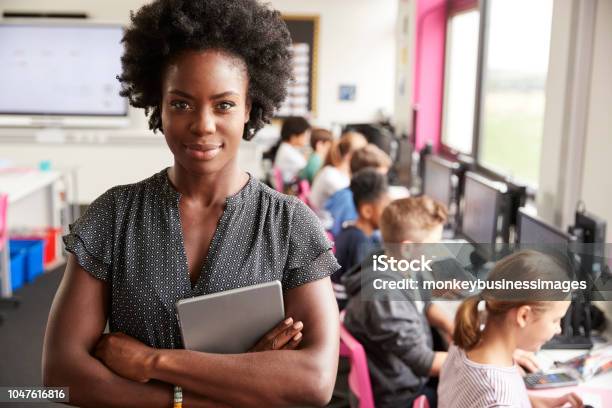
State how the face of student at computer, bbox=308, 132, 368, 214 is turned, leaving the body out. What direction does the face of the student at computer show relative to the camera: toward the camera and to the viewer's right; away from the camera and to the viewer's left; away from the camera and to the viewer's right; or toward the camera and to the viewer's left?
away from the camera and to the viewer's right

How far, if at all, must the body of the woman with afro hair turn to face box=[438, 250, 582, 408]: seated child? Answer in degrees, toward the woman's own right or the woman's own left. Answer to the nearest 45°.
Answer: approximately 90° to the woman's own left

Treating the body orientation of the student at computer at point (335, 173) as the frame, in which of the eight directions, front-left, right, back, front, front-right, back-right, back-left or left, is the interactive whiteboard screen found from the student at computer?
back-left

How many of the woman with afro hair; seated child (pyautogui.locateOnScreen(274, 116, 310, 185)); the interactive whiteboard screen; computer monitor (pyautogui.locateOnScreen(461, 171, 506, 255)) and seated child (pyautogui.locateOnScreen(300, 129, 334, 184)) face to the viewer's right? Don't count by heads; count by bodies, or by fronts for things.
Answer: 2

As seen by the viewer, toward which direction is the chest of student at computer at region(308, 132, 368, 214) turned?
to the viewer's right

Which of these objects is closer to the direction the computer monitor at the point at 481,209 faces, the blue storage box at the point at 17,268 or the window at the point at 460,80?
the blue storage box

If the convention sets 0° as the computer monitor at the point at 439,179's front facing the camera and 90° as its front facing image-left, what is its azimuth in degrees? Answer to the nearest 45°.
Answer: approximately 45°

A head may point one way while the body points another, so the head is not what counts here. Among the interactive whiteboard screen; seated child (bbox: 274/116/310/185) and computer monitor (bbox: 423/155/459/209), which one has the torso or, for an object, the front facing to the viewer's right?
the seated child

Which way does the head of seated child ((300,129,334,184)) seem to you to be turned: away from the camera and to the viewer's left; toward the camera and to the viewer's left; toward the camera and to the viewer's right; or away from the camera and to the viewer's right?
away from the camera and to the viewer's right

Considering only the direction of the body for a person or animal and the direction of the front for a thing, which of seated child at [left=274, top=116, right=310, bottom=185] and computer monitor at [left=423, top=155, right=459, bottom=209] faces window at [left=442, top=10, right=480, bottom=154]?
the seated child

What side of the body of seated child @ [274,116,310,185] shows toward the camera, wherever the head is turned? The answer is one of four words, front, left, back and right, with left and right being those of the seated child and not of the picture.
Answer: right

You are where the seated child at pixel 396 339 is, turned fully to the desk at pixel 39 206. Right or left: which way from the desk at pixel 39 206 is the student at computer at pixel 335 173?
right

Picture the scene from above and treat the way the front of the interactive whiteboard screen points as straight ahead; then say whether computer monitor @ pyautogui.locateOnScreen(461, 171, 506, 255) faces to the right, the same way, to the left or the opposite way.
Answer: to the right

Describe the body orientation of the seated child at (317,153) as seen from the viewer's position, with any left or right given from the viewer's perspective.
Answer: facing to the right of the viewer

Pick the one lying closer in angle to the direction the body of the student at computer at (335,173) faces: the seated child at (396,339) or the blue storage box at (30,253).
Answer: the seated child

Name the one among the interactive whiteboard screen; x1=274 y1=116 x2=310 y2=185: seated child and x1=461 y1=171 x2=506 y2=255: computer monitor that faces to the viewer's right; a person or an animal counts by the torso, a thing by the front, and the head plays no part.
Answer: the seated child

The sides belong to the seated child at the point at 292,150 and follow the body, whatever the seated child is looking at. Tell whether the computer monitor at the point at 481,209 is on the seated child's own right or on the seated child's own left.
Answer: on the seated child's own right

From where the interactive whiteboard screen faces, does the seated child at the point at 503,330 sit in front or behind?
in front
